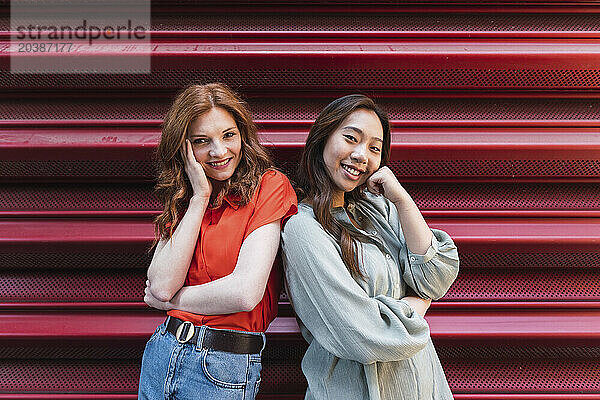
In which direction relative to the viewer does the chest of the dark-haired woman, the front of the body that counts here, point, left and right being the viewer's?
facing the viewer and to the right of the viewer

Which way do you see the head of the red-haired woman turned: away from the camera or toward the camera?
toward the camera

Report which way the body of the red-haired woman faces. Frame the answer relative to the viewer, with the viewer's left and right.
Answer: facing the viewer and to the left of the viewer

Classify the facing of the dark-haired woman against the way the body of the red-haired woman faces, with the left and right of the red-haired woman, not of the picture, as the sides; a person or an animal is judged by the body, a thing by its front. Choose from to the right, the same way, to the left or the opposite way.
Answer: to the left

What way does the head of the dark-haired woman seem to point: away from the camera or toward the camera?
toward the camera

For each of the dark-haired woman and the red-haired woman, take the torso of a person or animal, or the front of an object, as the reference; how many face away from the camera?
0
